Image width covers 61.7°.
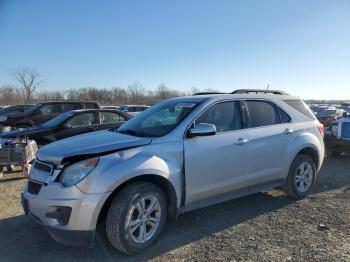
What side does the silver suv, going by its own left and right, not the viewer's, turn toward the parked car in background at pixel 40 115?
right

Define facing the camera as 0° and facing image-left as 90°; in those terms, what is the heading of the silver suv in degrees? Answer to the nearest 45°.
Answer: approximately 45°

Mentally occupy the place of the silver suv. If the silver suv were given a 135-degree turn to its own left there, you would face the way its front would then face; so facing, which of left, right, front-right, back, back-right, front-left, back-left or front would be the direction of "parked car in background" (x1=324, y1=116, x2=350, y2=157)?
front-left
